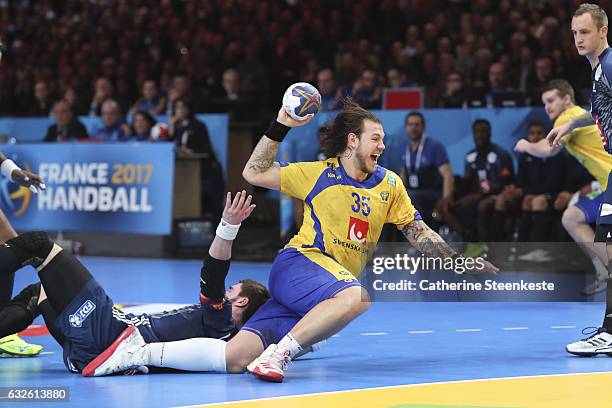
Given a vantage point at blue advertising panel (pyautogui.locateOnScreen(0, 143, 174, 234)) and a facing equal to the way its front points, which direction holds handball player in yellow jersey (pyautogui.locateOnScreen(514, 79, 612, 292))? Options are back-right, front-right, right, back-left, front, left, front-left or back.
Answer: front-left

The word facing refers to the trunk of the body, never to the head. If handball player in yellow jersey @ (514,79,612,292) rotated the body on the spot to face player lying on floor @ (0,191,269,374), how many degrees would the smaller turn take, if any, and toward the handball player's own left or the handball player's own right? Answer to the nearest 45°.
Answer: approximately 45° to the handball player's own left

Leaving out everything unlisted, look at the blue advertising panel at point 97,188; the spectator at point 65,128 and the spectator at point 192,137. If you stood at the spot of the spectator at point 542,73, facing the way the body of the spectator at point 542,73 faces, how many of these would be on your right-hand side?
3

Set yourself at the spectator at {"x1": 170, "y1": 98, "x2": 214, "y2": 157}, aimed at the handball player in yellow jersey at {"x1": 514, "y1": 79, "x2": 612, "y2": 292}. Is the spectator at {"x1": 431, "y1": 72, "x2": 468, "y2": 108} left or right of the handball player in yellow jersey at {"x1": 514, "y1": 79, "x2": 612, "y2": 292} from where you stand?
left

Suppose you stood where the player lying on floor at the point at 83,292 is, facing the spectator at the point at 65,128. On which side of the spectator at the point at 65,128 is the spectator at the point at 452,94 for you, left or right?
right

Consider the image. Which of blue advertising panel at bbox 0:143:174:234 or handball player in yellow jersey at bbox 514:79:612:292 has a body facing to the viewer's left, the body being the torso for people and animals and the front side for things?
the handball player in yellow jersey

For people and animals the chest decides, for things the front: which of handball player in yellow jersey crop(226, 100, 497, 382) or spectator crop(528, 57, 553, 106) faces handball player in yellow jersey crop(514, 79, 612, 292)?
the spectator

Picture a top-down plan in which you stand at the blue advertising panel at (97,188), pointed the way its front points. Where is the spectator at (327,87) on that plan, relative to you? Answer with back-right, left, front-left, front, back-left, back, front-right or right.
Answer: left

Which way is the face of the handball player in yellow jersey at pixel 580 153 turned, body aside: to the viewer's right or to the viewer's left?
to the viewer's left

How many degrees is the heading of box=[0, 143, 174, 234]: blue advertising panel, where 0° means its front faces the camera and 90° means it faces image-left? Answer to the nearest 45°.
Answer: approximately 0°

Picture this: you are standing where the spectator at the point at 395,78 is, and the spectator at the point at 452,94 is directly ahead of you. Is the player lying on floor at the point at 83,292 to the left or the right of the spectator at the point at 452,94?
right

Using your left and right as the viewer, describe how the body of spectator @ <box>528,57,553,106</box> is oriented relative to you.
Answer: facing the viewer

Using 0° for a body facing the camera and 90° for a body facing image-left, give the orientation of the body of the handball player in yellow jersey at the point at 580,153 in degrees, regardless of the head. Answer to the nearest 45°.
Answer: approximately 90°
